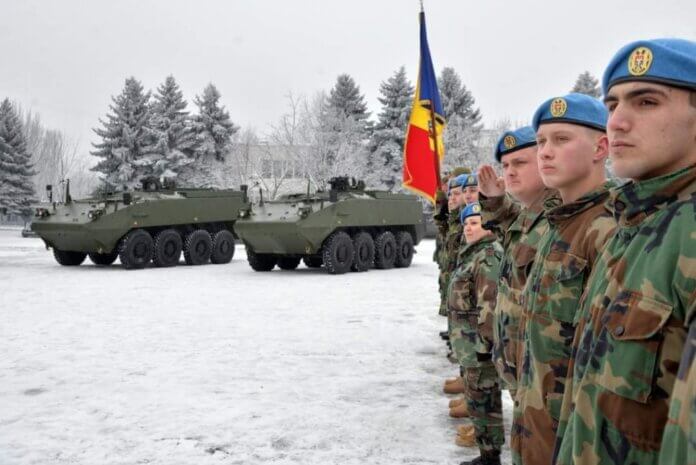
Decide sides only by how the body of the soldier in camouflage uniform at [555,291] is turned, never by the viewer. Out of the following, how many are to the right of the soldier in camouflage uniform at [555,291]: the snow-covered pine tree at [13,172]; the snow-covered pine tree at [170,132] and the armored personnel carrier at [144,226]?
3

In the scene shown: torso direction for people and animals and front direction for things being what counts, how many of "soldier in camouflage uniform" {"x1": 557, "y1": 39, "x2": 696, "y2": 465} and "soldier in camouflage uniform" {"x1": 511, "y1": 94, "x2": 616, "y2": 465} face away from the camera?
0

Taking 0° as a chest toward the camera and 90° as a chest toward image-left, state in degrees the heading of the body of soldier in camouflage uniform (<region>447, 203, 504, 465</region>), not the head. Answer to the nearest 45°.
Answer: approximately 45°

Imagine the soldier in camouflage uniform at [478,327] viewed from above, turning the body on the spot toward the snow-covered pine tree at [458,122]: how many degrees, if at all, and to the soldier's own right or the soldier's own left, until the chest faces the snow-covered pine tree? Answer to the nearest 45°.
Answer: approximately 135° to the soldier's own right

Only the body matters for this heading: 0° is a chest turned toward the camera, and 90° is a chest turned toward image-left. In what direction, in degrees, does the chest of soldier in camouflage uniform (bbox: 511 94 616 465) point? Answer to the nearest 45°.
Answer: approximately 45°

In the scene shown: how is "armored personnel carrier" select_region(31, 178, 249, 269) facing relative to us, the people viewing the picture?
facing the viewer and to the left of the viewer
